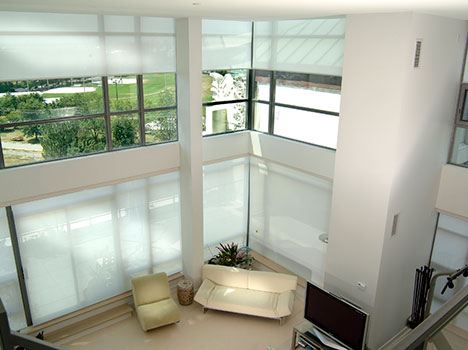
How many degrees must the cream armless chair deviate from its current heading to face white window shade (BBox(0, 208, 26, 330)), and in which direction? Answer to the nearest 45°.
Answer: approximately 135° to its right

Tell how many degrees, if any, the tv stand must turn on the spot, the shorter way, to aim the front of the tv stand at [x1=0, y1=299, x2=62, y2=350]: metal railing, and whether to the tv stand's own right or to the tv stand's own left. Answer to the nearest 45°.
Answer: approximately 45° to the tv stand's own left

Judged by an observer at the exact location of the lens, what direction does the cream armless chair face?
facing the viewer and to the right of the viewer

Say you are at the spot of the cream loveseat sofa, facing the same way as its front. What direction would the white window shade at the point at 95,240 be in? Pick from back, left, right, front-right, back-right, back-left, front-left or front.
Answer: right

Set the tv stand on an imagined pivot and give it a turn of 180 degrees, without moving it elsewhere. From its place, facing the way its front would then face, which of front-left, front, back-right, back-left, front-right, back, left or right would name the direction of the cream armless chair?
back-left

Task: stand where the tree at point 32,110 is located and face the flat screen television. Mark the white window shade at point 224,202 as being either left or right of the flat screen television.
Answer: left

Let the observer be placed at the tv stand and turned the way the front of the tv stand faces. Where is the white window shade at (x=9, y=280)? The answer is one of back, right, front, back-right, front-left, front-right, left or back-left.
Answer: front-right

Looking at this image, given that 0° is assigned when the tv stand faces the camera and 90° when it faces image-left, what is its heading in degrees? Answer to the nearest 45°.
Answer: approximately 45°

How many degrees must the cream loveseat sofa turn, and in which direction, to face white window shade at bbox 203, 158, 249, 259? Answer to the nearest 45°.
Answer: approximately 180°

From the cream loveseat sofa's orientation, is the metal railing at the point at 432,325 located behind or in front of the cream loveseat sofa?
in front

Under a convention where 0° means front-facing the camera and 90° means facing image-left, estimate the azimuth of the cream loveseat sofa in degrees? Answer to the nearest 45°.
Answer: approximately 0°
